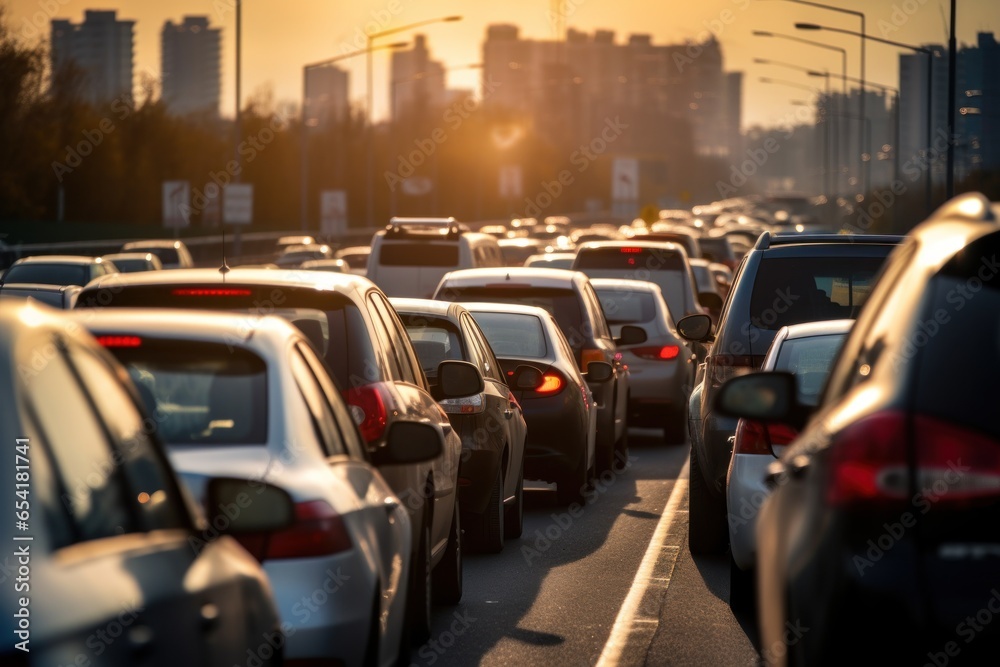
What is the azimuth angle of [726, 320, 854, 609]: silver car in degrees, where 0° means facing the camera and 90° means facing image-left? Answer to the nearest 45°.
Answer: approximately 180°

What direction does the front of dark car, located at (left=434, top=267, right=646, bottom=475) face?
away from the camera

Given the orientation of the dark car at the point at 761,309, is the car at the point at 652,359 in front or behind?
in front

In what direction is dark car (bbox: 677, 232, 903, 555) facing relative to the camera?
away from the camera

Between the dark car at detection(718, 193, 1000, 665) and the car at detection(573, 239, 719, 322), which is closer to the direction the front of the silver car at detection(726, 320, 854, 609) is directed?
the car

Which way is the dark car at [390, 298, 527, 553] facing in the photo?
away from the camera

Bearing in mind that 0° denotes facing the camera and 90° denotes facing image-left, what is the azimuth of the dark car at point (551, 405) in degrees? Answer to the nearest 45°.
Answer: approximately 180°

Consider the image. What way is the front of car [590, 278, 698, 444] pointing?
away from the camera

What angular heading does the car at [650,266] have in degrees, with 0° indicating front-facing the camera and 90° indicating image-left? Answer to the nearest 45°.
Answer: approximately 180°

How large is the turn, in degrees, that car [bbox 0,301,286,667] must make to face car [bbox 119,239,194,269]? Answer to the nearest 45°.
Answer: approximately 45° to its left

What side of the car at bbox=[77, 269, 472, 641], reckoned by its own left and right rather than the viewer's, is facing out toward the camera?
back

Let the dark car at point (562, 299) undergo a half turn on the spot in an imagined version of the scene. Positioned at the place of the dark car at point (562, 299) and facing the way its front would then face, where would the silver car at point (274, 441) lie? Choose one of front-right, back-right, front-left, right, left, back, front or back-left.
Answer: front

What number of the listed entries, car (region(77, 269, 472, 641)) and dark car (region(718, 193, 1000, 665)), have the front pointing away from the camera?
2

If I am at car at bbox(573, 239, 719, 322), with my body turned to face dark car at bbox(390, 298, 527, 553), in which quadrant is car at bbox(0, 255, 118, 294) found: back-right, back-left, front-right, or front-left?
back-right

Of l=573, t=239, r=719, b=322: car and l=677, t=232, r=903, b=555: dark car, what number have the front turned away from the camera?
2

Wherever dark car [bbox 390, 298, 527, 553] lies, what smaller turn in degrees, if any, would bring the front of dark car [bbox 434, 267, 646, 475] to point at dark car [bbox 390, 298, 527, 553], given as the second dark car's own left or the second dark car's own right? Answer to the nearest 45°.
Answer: approximately 180°
